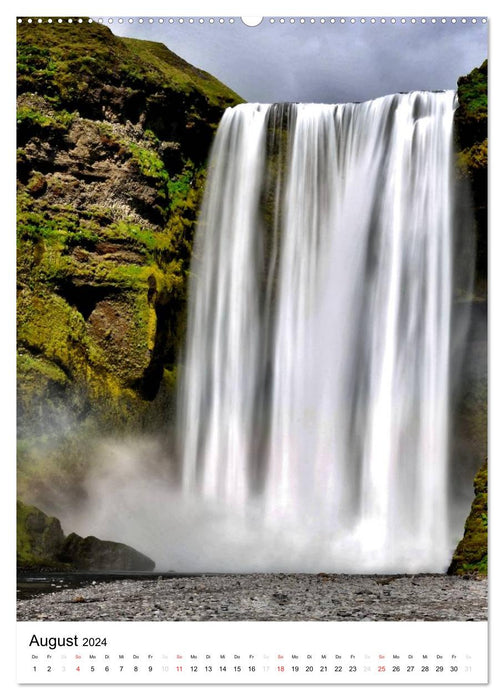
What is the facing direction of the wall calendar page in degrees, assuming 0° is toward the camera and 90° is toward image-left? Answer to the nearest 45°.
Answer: approximately 0°
